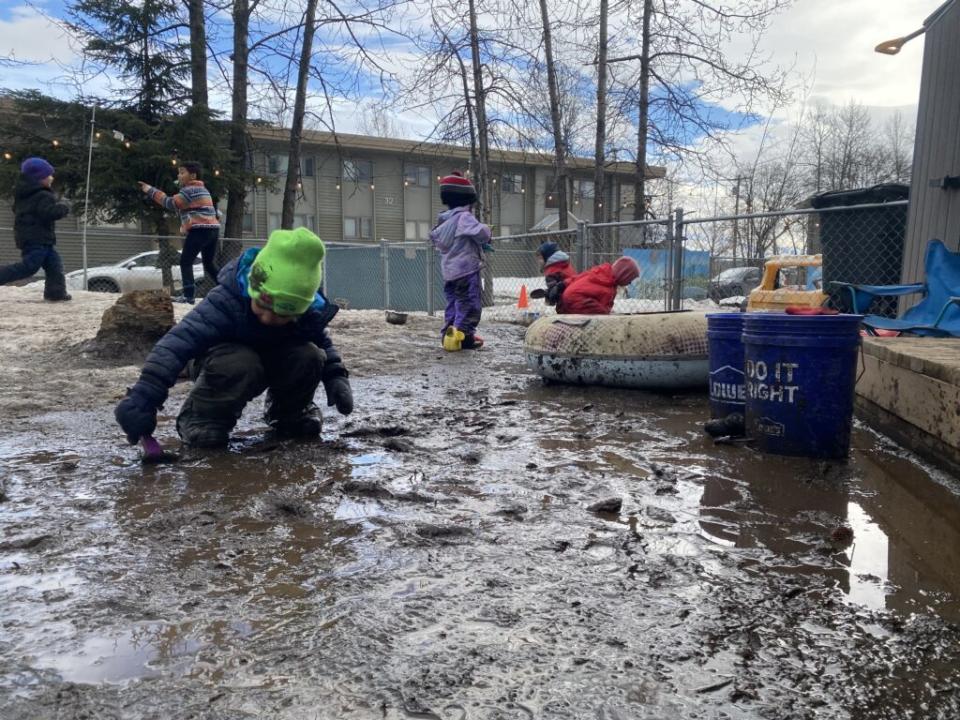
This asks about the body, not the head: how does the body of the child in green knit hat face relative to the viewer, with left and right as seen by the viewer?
facing the viewer

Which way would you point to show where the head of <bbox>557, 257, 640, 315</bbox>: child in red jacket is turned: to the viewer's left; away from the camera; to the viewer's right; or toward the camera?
to the viewer's right

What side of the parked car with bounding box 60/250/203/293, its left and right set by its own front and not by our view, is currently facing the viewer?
left

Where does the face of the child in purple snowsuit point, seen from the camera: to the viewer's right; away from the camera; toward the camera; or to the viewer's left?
away from the camera

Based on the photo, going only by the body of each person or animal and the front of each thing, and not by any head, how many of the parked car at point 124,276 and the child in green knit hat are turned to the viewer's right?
0

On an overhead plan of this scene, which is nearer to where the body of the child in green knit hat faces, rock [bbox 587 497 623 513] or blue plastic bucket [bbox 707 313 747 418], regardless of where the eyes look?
the rock

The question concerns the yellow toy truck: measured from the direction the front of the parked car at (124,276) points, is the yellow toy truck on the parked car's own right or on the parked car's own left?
on the parked car's own left

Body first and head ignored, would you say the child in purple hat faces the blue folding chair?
no

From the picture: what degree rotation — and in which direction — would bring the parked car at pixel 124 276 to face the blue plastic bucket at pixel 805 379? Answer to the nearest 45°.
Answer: approximately 90° to its left

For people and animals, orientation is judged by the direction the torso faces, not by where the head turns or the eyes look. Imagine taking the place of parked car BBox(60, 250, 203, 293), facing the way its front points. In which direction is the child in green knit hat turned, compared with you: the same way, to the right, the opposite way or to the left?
to the left

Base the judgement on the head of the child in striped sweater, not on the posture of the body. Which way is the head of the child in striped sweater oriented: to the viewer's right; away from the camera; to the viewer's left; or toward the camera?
to the viewer's left

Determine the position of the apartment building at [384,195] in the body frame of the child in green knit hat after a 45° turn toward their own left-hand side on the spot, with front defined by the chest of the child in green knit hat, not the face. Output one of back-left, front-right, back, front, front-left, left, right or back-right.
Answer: back-left
